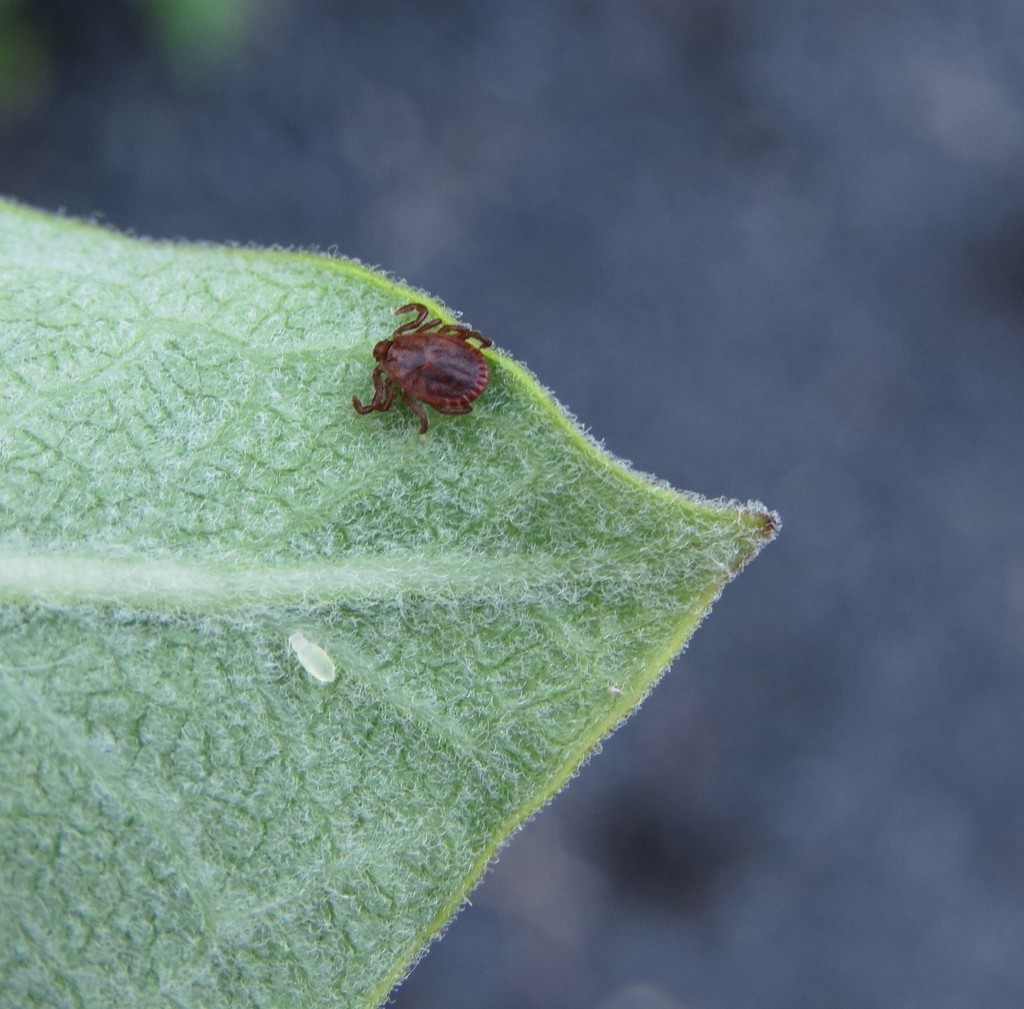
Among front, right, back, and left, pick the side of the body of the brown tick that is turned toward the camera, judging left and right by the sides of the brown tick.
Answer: left
